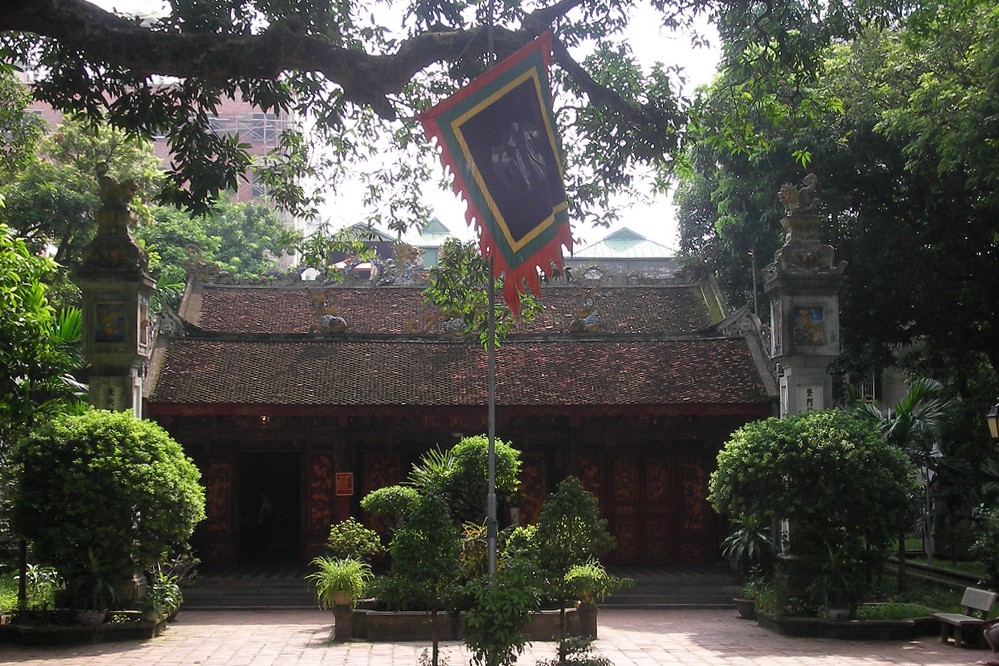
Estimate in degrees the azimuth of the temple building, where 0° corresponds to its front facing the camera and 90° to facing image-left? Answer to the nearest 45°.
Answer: approximately 0°

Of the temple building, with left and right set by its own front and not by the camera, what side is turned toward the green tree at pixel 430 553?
front

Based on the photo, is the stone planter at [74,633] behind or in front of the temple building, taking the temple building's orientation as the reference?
in front

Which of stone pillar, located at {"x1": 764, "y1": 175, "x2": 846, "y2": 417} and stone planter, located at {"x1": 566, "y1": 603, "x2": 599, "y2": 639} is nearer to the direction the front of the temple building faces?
the stone planter

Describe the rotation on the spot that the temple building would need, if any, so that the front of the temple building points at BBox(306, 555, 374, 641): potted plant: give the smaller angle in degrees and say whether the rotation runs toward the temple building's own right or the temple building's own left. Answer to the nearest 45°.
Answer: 0° — it already faces it

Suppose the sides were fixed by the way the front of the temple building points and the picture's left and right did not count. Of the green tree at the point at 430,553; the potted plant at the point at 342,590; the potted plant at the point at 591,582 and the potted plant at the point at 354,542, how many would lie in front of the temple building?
4

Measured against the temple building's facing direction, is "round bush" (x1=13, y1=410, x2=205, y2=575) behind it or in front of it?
in front

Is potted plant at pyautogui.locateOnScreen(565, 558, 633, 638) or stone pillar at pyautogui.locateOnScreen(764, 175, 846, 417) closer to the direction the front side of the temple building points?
the potted plant

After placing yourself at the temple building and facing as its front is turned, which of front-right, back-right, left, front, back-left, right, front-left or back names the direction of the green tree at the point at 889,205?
left

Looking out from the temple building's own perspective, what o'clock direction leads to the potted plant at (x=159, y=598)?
The potted plant is roughly at 1 o'clock from the temple building.

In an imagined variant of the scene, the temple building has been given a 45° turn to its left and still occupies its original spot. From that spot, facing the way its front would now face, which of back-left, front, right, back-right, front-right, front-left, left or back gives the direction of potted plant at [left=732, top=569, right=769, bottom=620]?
front
